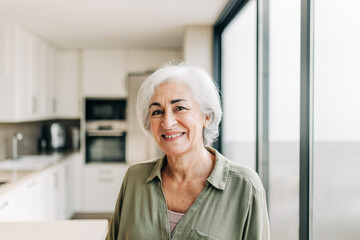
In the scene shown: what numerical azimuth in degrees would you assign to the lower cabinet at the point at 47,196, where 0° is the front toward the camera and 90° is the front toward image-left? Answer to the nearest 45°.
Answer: approximately 315°

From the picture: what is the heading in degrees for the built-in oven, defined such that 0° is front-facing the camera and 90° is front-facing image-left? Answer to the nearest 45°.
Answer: approximately 0°

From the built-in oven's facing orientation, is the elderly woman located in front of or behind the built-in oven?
in front

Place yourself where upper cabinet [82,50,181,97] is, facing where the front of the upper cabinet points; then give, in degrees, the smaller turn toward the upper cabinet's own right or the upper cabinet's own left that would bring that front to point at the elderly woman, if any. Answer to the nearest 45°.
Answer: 0° — it already faces them

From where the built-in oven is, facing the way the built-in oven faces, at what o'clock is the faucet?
The faucet is roughly at 2 o'clock from the built-in oven.

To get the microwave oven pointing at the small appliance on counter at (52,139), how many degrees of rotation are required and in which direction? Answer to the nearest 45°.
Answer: approximately 90° to its right

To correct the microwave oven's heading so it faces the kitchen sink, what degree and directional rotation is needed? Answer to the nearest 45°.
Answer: approximately 45° to its right

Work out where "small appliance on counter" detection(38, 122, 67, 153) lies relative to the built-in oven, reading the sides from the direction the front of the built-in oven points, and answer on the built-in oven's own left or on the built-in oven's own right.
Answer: on the built-in oven's own right
